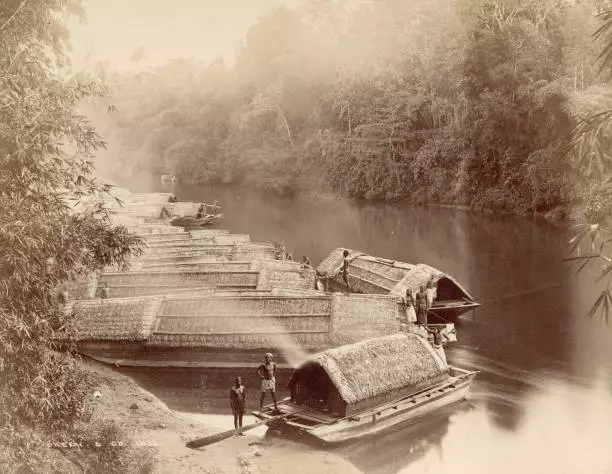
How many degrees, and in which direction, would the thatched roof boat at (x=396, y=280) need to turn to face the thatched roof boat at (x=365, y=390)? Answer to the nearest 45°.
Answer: approximately 45° to its right

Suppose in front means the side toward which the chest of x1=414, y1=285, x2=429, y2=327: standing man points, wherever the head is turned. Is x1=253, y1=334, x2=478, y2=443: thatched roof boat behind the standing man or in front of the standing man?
in front

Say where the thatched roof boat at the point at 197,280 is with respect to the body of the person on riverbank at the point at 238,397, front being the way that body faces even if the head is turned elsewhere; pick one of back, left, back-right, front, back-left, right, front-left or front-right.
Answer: back

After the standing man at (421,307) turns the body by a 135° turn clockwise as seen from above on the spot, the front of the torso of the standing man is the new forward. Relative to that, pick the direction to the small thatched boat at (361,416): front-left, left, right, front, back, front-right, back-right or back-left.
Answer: back-left

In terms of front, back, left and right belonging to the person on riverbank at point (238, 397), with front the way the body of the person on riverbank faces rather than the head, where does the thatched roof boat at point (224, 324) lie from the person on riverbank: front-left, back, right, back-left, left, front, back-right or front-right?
back

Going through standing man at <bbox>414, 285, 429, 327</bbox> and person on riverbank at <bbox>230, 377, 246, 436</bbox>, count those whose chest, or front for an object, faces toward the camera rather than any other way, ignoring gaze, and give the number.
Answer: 2

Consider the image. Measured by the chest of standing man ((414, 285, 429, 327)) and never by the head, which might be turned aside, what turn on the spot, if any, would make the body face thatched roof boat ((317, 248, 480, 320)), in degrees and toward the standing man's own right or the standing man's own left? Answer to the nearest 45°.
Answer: approximately 180°

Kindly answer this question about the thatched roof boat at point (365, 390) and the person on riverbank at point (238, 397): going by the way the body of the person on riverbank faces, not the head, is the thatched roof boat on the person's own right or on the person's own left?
on the person's own left

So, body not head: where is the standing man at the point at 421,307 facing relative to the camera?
toward the camera

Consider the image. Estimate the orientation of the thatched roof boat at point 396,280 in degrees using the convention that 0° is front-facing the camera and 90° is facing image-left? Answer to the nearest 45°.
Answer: approximately 315°
